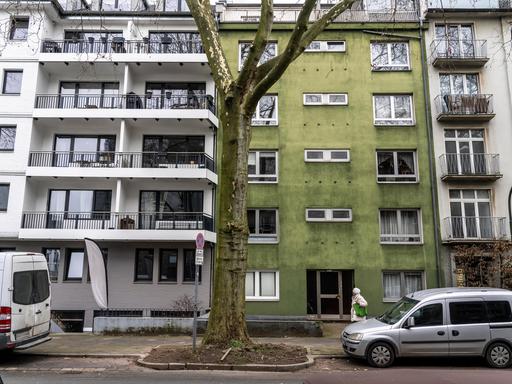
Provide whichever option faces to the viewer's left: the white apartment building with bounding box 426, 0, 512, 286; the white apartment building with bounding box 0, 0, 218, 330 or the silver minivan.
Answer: the silver minivan

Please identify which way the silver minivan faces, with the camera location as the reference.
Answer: facing to the left of the viewer

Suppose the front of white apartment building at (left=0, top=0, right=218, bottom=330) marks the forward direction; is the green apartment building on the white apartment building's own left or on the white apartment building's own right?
on the white apartment building's own left

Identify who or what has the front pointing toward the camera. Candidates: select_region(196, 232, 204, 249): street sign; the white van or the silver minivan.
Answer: the street sign

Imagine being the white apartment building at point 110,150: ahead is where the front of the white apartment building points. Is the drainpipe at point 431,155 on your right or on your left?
on your left

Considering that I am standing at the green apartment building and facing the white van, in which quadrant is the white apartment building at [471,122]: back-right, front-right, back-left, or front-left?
back-left

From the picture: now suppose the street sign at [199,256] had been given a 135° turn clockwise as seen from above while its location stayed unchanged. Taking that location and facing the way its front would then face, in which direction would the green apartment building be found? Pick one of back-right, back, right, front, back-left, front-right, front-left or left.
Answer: right

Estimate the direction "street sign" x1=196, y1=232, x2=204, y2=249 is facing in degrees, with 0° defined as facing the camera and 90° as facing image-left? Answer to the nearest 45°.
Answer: approximately 0°

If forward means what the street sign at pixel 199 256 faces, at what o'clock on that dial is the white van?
The white van is roughly at 3 o'clock from the street sign.

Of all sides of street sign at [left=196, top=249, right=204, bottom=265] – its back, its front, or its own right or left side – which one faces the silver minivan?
left

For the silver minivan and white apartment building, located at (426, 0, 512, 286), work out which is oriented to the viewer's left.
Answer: the silver minivan

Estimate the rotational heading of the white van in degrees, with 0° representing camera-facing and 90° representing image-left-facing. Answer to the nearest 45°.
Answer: approximately 135°

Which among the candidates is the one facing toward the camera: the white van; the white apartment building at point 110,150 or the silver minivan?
the white apartment building

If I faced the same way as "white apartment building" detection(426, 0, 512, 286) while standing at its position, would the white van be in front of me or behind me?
in front

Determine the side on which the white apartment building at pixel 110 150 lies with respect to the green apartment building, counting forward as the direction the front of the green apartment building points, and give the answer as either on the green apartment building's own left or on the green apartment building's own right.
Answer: on the green apartment building's own right
